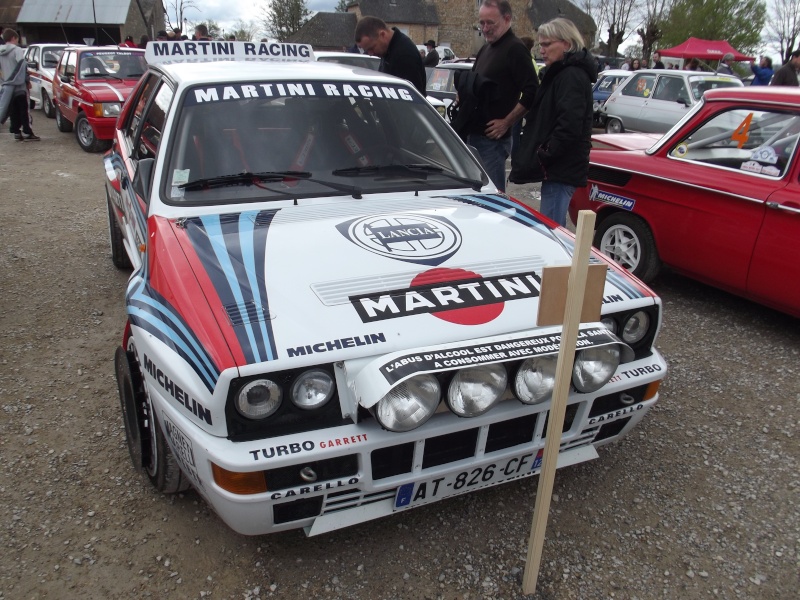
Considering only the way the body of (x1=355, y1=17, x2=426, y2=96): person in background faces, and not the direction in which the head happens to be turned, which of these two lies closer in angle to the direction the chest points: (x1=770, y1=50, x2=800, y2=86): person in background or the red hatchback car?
the red hatchback car

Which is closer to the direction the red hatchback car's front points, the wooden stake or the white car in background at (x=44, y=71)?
the wooden stake

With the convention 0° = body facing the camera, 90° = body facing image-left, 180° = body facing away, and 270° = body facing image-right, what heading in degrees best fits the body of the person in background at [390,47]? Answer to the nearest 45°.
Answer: approximately 90°

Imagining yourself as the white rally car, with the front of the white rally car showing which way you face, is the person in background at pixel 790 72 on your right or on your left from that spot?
on your left

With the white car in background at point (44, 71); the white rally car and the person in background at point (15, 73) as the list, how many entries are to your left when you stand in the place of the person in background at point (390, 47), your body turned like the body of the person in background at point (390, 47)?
1

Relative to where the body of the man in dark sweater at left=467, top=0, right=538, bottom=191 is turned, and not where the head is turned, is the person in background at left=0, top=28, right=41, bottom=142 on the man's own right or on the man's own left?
on the man's own right

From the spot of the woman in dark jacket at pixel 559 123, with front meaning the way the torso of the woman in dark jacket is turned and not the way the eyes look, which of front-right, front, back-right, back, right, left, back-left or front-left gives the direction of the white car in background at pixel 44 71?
front-right

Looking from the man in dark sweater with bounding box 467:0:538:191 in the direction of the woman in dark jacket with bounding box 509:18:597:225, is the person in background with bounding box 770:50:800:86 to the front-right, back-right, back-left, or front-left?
back-left

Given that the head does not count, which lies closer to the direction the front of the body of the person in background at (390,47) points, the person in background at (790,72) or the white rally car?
the white rally car
